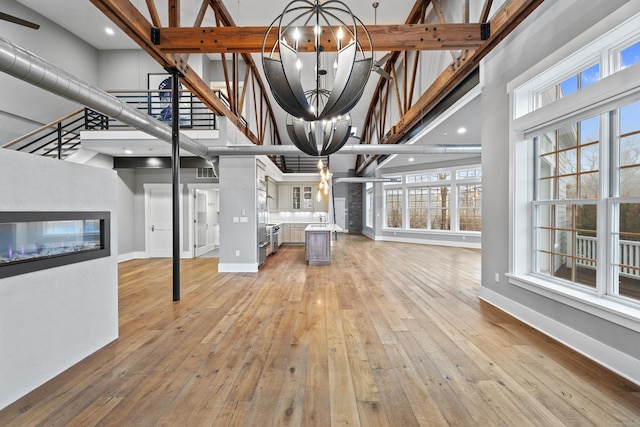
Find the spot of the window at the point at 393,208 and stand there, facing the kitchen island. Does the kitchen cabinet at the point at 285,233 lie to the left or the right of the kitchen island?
right

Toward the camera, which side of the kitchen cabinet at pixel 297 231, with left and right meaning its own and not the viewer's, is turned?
front

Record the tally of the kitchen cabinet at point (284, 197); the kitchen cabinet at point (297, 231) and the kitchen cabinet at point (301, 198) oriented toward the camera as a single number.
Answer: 3

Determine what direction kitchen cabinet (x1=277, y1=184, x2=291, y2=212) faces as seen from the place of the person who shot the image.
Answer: facing the viewer

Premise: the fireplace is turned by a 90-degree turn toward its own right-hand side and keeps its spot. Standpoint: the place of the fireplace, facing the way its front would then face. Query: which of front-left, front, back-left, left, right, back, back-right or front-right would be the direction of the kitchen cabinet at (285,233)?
back

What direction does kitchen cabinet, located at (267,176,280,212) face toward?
to the viewer's right

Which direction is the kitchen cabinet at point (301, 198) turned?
toward the camera

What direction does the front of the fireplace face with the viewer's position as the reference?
facing the viewer and to the right of the viewer

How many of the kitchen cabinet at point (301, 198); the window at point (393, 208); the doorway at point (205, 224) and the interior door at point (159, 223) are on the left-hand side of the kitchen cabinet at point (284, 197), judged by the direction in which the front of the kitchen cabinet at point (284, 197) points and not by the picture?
2

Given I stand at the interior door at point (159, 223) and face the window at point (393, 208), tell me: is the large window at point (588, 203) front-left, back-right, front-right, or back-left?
front-right

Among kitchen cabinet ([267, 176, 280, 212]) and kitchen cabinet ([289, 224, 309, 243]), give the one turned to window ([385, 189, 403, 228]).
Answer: kitchen cabinet ([267, 176, 280, 212])

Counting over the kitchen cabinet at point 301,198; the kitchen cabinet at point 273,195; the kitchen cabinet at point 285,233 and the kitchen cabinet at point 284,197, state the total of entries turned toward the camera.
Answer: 3

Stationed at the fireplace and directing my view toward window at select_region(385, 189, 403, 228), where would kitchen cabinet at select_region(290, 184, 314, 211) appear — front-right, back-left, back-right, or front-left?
front-left

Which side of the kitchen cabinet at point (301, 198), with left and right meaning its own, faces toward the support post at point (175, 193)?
front

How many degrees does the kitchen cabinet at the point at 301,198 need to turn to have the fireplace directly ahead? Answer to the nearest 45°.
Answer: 0° — it already faces it

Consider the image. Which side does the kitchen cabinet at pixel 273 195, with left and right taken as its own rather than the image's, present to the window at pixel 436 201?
front
